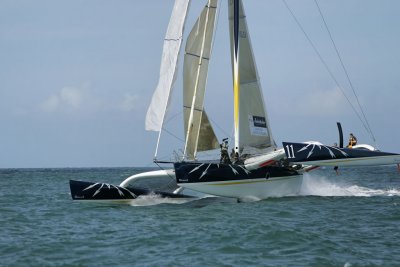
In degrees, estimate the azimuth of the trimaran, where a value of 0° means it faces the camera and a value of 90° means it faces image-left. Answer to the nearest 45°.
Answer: approximately 45°

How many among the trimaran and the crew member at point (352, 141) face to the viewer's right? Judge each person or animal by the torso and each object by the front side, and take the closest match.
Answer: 0

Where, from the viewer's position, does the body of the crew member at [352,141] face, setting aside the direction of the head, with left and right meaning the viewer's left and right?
facing to the left of the viewer
